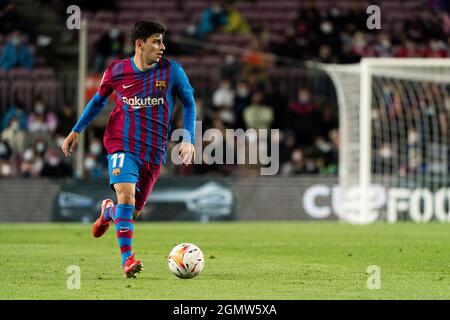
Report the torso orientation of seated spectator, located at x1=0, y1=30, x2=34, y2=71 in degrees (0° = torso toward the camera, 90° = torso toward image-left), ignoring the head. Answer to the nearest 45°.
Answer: approximately 0°

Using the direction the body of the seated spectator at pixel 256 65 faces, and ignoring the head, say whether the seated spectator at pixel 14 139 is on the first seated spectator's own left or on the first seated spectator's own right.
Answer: on the first seated spectator's own right

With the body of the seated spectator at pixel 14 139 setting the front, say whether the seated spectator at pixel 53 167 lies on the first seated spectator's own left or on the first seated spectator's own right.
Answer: on the first seated spectator's own left

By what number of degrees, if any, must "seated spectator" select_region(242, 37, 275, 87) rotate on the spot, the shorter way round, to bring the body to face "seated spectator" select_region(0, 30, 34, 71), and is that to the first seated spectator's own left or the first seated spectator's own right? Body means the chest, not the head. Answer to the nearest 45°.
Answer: approximately 90° to the first seated spectator's own right

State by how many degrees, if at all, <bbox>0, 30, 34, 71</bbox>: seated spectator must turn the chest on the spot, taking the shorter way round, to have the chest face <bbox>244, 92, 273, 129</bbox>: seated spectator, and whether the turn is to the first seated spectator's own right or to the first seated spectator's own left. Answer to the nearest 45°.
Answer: approximately 45° to the first seated spectator's own left

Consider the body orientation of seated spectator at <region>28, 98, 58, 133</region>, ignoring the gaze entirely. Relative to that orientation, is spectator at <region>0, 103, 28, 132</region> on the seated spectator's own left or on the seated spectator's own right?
on the seated spectator's own right

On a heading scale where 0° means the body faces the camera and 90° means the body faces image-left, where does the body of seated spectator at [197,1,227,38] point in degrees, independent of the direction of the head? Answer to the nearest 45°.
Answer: approximately 0°

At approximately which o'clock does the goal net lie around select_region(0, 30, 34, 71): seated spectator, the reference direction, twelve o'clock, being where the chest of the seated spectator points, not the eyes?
The goal net is roughly at 10 o'clock from the seated spectator.

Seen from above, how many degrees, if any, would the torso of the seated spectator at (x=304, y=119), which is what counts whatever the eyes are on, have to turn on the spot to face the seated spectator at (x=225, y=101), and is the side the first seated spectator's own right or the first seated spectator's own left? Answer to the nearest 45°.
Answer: approximately 90° to the first seated spectator's own right
